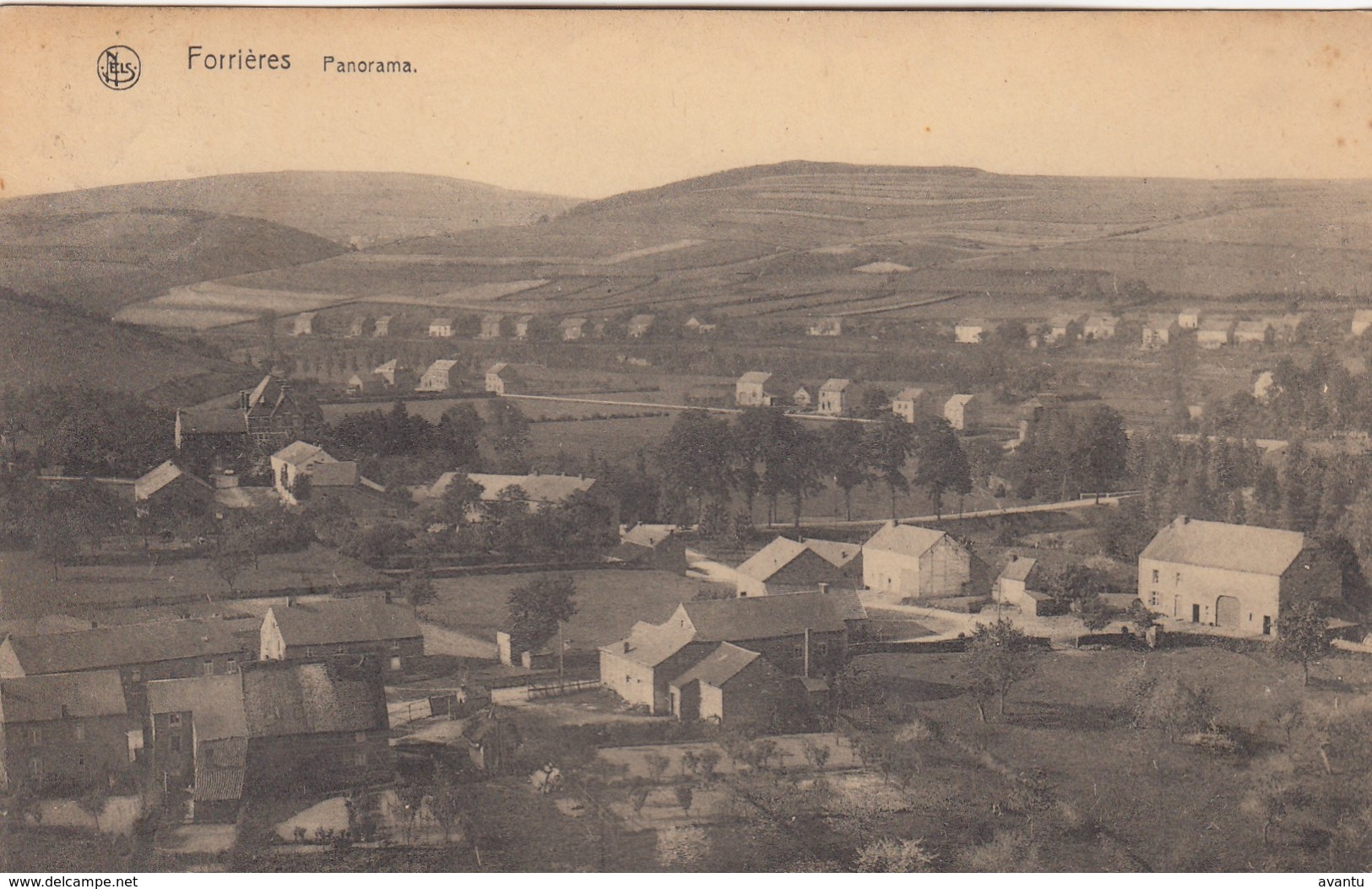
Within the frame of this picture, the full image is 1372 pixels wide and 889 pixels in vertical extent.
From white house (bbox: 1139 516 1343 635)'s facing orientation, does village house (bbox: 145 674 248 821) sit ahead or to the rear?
ahead

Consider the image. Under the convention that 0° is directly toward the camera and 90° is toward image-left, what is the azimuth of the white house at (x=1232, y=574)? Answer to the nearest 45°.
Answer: approximately 45°

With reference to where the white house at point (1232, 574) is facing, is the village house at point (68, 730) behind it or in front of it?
in front
